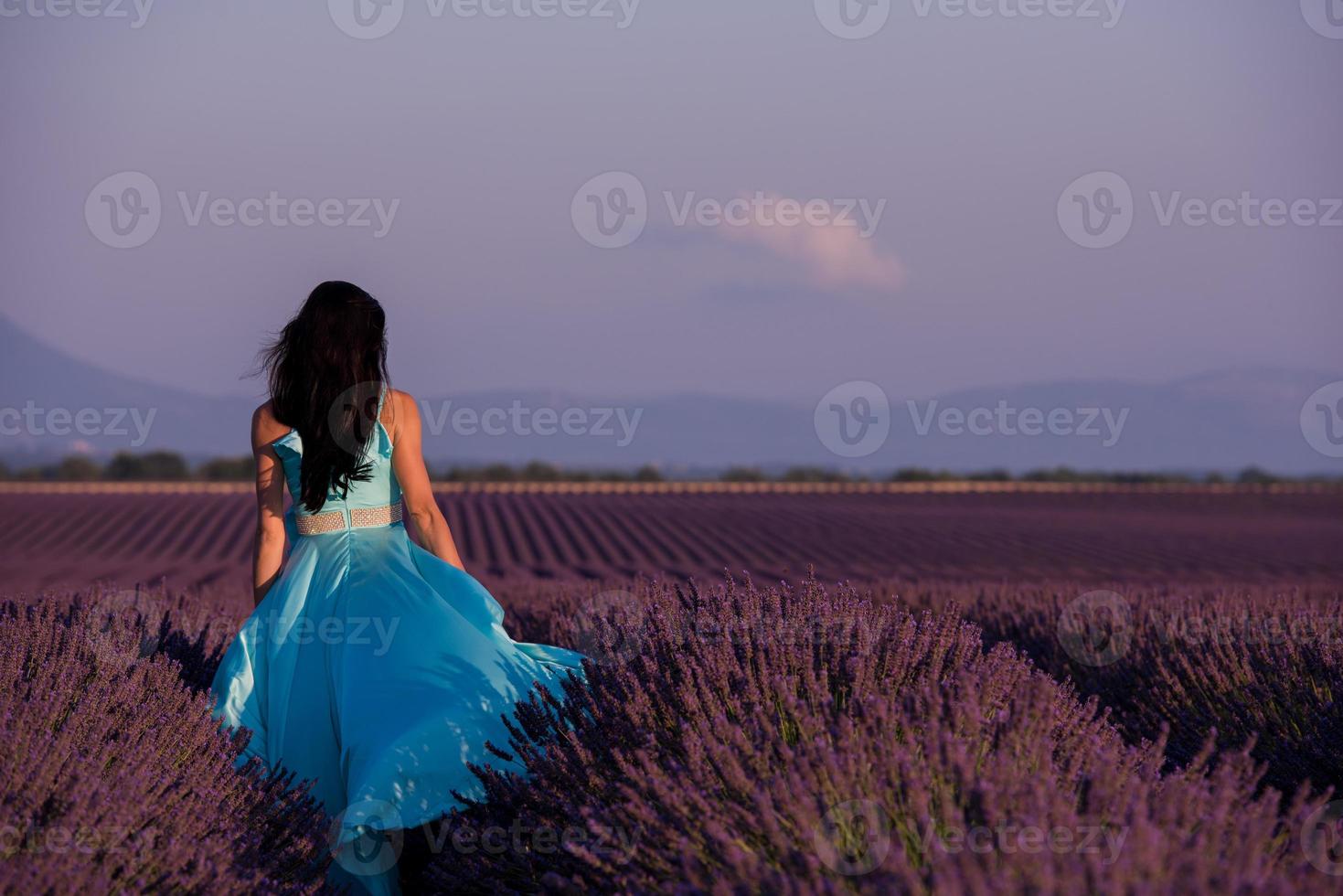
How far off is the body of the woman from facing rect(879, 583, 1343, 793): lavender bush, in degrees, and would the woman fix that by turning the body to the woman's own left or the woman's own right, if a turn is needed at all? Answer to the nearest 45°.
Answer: approximately 90° to the woman's own right

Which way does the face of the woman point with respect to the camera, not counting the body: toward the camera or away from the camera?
away from the camera

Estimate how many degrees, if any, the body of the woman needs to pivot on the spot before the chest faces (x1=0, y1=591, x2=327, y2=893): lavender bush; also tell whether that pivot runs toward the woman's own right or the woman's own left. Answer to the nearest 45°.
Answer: approximately 135° to the woman's own left

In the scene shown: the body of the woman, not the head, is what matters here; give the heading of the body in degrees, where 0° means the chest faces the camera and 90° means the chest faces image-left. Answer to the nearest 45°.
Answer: approximately 180°
